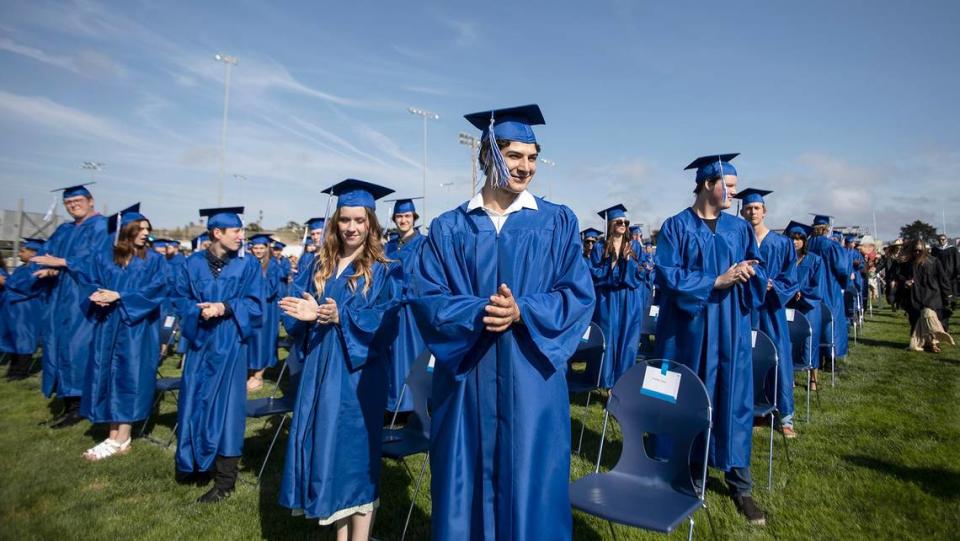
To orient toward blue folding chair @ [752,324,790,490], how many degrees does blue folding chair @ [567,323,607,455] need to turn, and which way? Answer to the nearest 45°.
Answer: approximately 135° to its left

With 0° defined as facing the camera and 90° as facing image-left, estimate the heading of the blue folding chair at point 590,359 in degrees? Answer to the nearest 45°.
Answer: approximately 45°

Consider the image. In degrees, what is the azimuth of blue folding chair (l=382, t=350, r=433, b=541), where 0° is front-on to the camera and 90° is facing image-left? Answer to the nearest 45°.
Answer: approximately 45°

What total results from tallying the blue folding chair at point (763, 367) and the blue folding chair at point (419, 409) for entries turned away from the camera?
0

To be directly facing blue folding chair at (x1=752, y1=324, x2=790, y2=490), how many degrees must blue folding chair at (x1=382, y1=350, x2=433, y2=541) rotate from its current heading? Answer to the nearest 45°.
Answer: approximately 135° to its left

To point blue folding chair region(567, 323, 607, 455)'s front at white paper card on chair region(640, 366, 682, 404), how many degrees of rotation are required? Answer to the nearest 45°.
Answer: approximately 45° to its left

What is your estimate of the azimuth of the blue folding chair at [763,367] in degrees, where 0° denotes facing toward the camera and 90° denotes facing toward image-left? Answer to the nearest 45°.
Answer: approximately 45°

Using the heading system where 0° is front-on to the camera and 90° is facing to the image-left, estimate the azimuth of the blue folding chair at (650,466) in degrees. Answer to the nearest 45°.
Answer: approximately 45°

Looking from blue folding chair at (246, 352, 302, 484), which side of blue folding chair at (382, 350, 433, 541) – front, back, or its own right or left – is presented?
right
